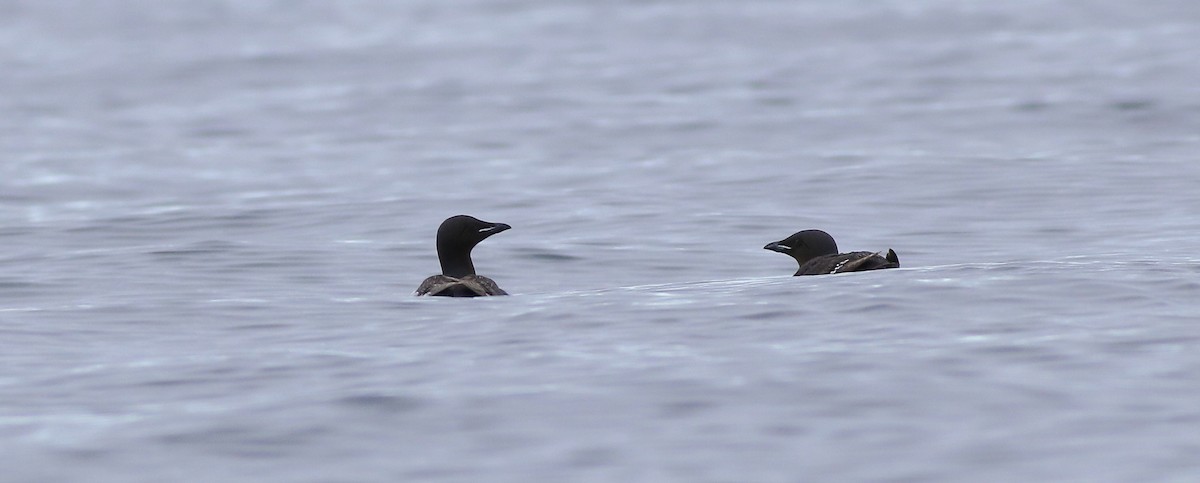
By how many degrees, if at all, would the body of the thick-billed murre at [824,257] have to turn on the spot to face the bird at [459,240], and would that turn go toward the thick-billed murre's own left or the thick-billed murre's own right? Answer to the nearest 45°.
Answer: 0° — it already faces it

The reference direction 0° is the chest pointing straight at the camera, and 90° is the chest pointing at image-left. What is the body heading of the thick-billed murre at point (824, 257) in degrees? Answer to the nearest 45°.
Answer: approximately 90°
